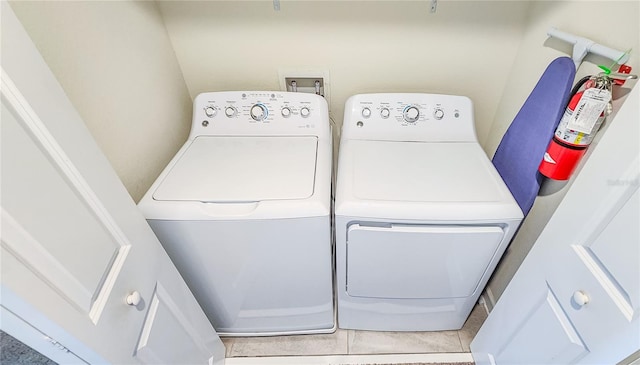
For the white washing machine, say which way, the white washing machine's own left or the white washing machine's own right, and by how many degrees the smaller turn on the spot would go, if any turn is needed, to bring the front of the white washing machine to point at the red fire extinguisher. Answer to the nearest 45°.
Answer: approximately 45° to the white washing machine's own left

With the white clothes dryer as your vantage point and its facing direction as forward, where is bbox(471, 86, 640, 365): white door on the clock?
The white door is roughly at 10 o'clock from the white clothes dryer.

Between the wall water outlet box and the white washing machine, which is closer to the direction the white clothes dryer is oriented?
the white washing machine

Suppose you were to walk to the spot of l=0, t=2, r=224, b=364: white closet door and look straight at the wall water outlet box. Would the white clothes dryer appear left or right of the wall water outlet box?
right

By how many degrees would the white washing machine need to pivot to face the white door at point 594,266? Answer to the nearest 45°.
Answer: approximately 45° to its left

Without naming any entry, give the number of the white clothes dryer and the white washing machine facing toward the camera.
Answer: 2

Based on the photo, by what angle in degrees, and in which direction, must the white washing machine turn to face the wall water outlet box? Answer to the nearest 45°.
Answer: approximately 135° to its left

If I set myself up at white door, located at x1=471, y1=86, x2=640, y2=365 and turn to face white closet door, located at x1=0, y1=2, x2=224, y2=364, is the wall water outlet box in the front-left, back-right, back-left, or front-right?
front-right

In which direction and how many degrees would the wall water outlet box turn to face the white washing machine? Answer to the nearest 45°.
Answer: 0° — it already faces it

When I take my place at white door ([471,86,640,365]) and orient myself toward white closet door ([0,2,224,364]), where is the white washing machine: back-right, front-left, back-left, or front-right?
front-right

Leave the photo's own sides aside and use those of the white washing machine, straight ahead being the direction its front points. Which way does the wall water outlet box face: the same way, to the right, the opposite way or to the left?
the same way

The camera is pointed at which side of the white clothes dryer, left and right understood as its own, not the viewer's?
front

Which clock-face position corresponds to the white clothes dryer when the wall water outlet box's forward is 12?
The white clothes dryer is roughly at 11 o'clock from the wall water outlet box.

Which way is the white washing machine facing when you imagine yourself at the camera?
facing the viewer

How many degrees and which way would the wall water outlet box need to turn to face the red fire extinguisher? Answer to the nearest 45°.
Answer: approximately 45° to its left

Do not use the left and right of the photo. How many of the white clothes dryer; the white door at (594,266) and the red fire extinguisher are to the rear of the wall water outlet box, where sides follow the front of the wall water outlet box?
0

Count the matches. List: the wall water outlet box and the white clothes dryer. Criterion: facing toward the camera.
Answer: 2

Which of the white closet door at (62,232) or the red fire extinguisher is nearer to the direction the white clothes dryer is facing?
the white closet door
